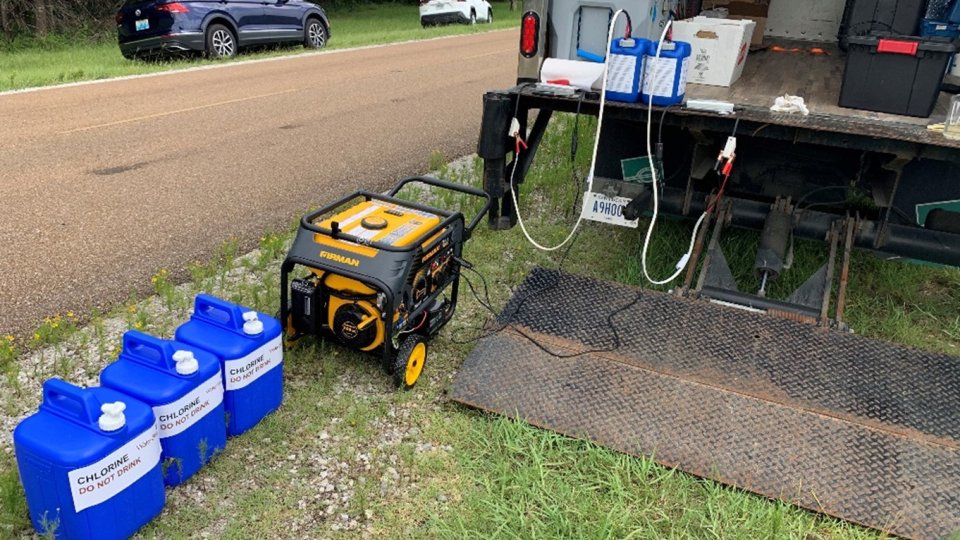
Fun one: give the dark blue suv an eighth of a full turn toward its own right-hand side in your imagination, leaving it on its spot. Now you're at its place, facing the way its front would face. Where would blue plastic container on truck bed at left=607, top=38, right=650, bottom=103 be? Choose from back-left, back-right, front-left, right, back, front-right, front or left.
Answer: right

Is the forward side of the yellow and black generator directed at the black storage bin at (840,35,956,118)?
no

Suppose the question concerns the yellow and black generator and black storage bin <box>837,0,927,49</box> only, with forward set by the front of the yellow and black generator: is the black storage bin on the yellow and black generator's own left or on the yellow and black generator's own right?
on the yellow and black generator's own left

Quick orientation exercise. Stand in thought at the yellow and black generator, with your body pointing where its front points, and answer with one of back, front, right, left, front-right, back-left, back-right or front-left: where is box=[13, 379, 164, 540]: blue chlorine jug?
right

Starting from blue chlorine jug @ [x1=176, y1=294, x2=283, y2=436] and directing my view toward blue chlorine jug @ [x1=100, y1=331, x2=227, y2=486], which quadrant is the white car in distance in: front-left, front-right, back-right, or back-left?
back-right

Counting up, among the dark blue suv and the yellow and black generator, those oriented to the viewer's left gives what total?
0

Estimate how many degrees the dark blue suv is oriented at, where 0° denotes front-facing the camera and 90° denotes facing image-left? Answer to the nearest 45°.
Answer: approximately 225°

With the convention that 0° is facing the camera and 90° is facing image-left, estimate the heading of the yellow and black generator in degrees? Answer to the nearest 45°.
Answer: approximately 315°

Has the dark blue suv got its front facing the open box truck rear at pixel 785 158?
no

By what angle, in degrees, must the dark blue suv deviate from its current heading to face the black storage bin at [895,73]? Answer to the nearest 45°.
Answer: approximately 135° to its right

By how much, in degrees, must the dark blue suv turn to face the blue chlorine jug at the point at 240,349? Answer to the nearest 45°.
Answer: approximately 135° to its right

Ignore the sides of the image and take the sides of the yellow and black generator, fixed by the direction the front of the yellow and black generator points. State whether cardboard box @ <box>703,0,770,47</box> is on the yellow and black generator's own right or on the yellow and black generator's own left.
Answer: on the yellow and black generator's own left
